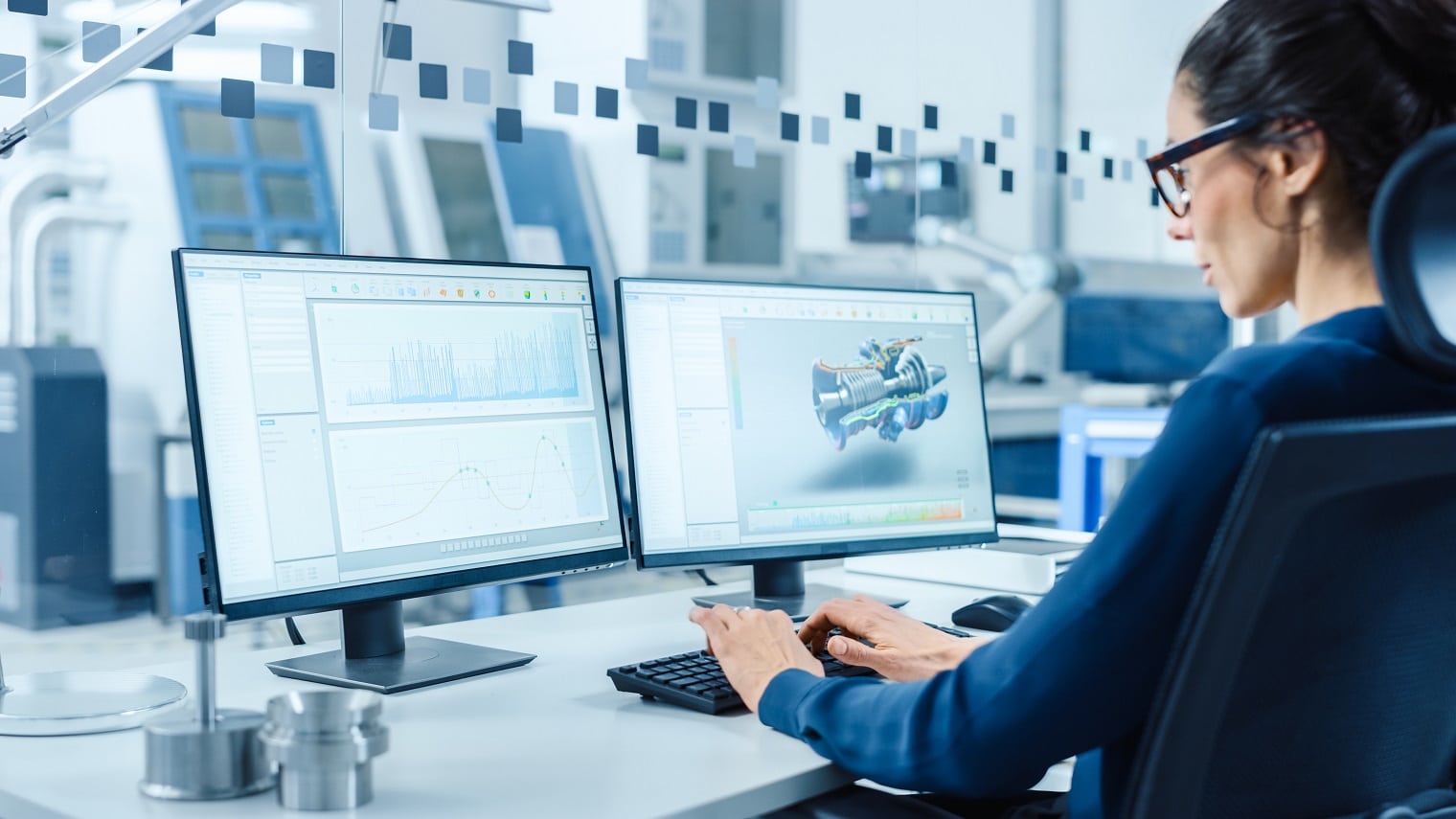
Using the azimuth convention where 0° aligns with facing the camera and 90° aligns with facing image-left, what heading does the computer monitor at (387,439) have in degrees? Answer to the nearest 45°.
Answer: approximately 315°

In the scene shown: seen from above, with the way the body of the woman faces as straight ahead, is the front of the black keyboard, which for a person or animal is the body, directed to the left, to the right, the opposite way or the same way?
the opposite way

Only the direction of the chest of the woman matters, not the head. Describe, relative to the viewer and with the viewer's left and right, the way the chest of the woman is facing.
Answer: facing away from the viewer and to the left of the viewer

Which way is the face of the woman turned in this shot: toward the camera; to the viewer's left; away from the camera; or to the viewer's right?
to the viewer's left

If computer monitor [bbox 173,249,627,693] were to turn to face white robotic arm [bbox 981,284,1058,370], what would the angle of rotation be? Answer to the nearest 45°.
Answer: approximately 90° to its left

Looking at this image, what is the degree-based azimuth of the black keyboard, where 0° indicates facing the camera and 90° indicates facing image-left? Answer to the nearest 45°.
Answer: approximately 315°

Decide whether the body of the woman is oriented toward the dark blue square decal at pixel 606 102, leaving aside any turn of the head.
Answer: yes

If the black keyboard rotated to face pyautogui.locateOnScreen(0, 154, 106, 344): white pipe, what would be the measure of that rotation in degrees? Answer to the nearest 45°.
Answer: approximately 180°

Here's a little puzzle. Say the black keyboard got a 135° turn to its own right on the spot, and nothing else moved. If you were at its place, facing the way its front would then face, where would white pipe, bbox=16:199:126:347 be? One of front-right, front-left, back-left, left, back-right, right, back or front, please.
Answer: front-right

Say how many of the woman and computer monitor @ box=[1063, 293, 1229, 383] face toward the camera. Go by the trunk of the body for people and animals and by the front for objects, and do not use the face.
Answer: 1

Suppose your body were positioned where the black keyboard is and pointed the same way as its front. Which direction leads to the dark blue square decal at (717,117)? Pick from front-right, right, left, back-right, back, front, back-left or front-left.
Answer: back-left
